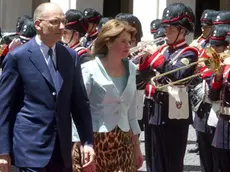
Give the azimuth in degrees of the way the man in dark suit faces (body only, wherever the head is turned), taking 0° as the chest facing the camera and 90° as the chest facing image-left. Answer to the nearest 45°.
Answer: approximately 315°

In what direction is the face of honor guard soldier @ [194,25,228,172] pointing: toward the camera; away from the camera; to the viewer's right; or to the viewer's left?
to the viewer's left

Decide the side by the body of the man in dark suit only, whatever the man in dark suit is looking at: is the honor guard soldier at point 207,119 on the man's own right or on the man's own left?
on the man's own left

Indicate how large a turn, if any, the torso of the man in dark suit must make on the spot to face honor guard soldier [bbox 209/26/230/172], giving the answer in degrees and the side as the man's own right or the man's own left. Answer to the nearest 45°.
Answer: approximately 90° to the man's own left

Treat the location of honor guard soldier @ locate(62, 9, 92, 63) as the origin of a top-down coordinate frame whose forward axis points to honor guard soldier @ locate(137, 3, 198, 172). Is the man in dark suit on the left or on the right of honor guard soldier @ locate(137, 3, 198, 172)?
right
